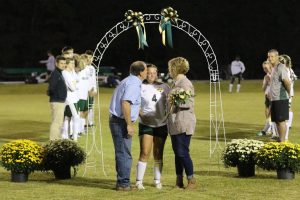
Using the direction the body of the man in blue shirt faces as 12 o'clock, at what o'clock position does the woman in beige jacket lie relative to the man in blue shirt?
The woman in beige jacket is roughly at 12 o'clock from the man in blue shirt.

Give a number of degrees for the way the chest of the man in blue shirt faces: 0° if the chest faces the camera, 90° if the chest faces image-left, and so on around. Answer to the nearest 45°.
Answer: approximately 270°

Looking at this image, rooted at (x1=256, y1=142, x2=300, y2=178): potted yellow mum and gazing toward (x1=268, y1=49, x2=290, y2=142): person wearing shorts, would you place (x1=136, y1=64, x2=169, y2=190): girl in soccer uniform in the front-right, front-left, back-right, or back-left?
back-left

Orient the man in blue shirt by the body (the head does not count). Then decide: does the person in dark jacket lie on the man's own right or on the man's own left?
on the man's own left

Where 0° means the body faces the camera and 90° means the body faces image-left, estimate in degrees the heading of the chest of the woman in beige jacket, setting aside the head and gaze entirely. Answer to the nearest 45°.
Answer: approximately 90°
